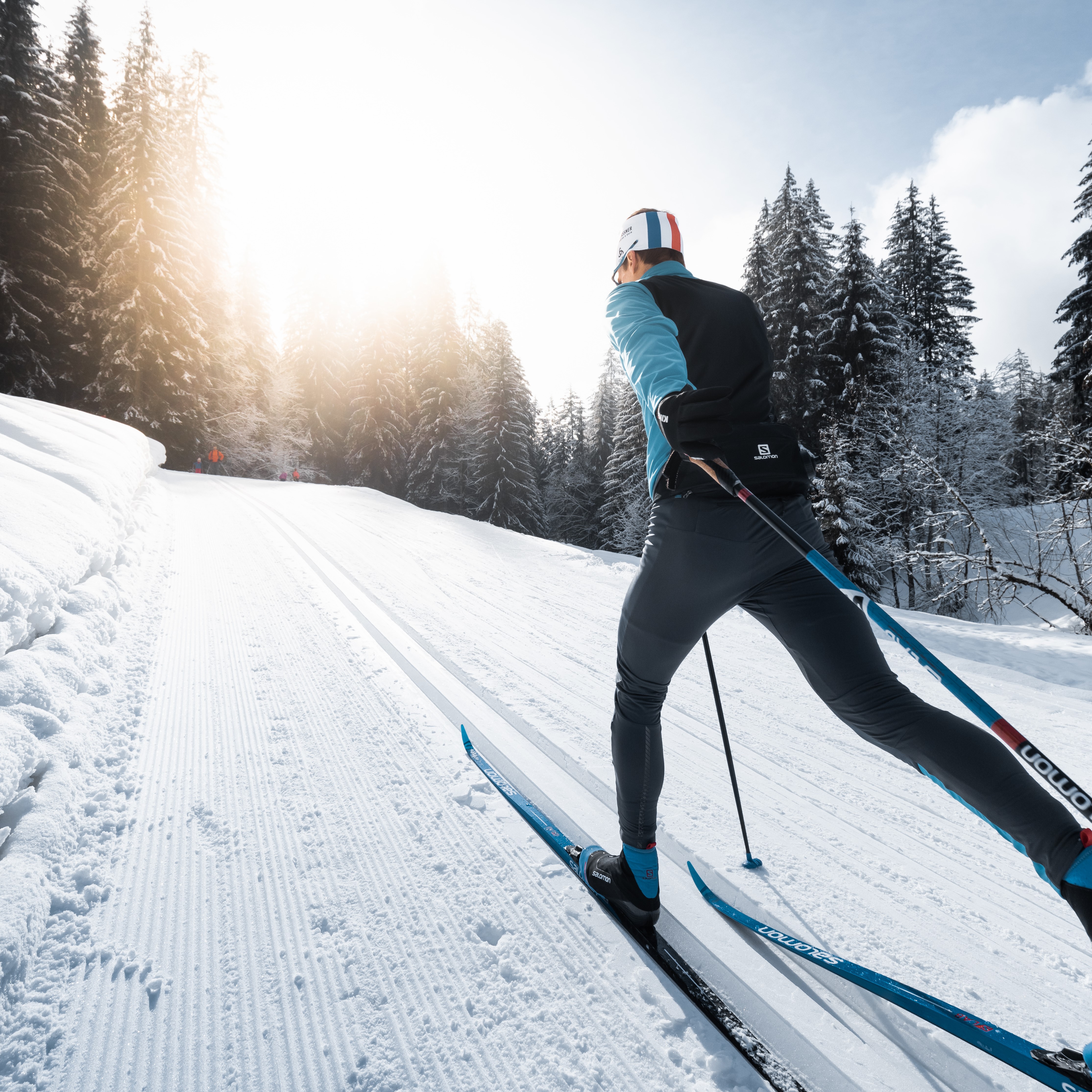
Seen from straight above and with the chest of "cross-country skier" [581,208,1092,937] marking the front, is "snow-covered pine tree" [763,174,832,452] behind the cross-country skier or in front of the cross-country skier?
in front

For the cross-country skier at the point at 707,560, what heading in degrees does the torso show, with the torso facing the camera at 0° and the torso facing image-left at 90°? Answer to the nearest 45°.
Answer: approximately 135°

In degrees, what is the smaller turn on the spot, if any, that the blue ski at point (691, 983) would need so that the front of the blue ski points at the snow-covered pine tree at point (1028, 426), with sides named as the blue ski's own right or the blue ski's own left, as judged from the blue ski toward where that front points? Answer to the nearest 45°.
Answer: approximately 90° to the blue ski's own right

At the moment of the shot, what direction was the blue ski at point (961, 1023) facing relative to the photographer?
facing away from the viewer and to the left of the viewer

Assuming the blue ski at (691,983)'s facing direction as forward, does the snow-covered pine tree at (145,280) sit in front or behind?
in front

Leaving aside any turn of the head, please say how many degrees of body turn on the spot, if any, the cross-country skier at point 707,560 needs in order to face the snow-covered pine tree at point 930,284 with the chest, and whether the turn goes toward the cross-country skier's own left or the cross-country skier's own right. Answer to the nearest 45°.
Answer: approximately 45° to the cross-country skier's own right

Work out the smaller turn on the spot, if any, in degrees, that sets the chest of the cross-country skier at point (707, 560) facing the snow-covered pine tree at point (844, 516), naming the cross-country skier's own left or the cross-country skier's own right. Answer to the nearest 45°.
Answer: approximately 45° to the cross-country skier's own right

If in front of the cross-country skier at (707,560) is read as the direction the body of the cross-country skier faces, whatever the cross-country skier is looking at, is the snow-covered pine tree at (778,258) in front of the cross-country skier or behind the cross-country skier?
in front

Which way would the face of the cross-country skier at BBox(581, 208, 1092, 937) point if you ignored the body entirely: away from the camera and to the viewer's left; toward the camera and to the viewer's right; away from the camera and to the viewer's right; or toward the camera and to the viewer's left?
away from the camera and to the viewer's left

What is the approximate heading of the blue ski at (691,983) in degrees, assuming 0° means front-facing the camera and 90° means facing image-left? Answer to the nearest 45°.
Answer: approximately 135°
